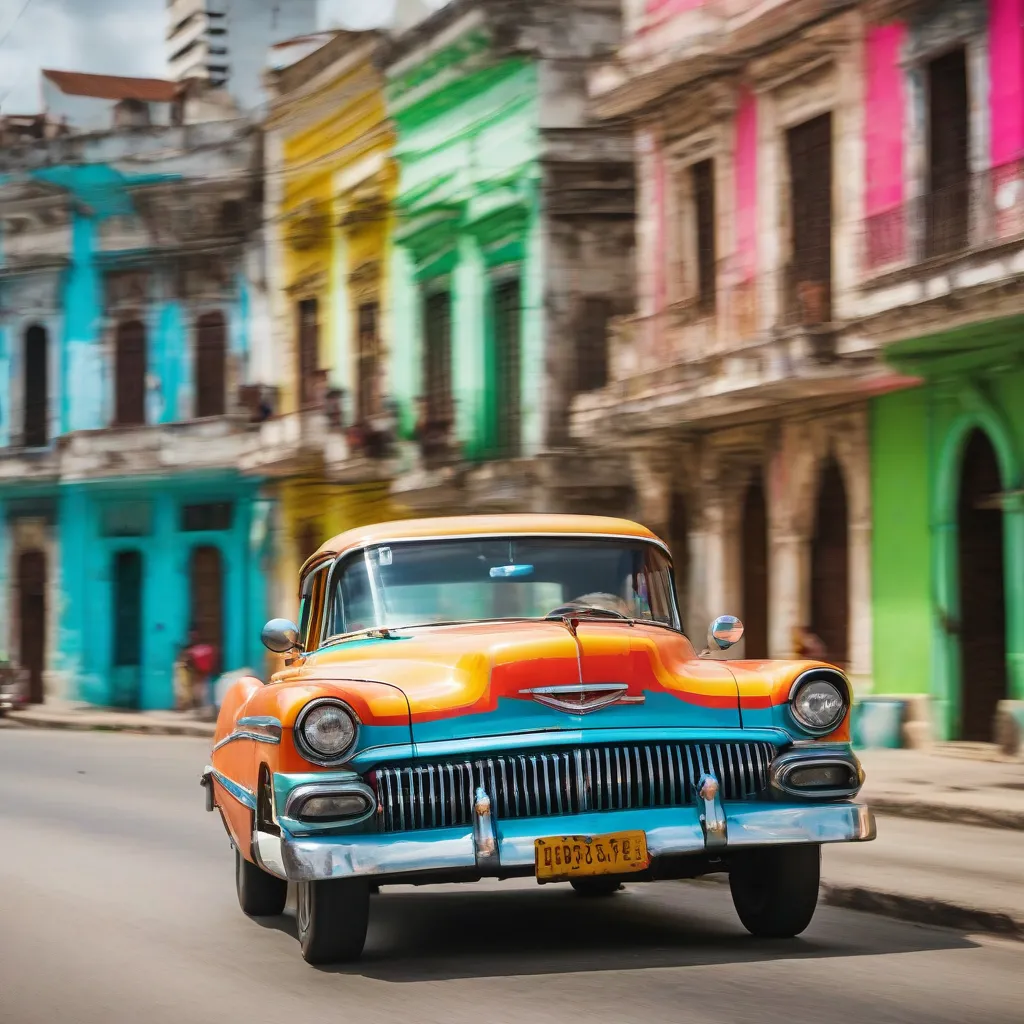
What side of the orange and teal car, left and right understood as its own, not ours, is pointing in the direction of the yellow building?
back

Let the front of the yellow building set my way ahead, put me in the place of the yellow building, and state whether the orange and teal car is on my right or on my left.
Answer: on my left

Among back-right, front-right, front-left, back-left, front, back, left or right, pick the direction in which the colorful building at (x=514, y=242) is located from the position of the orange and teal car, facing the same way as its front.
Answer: back

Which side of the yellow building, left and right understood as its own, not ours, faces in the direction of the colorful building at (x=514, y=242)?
left

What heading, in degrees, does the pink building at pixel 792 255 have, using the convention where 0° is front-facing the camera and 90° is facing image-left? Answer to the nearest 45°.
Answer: approximately 45°

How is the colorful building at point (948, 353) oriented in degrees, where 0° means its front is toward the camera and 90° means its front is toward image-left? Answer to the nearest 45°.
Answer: approximately 45°

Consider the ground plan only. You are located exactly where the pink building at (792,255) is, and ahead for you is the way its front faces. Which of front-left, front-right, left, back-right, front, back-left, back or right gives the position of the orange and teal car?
front-left

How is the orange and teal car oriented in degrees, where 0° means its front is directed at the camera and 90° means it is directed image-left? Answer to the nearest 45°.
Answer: approximately 0°

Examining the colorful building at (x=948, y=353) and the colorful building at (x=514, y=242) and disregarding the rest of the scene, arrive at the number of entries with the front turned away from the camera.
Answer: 0

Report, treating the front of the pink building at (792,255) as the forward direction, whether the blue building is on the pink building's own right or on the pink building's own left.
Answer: on the pink building's own right
